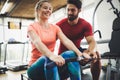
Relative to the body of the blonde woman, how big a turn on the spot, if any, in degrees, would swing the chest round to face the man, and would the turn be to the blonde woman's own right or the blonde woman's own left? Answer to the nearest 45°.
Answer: approximately 90° to the blonde woman's own left

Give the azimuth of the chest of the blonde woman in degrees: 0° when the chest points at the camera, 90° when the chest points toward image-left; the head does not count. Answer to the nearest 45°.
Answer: approximately 315°
